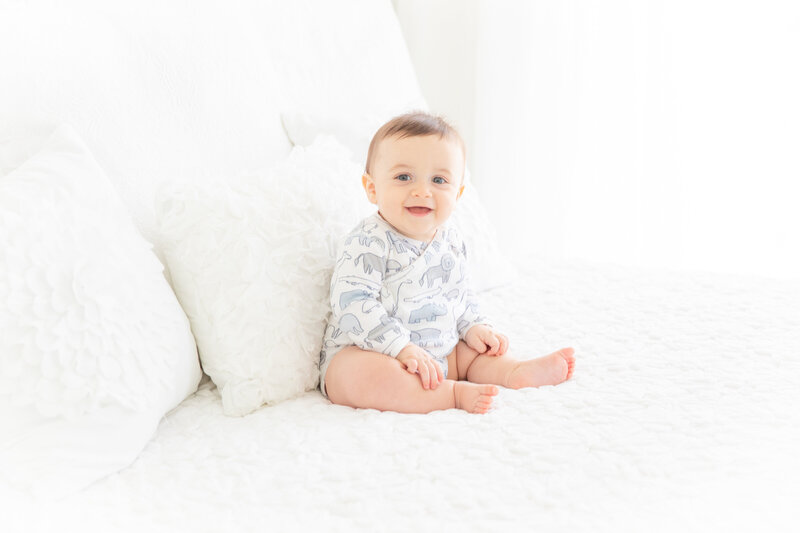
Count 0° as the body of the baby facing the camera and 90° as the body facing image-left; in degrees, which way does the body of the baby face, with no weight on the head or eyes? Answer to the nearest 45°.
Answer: approximately 315°

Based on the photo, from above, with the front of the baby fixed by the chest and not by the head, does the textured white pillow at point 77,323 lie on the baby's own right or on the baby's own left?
on the baby's own right

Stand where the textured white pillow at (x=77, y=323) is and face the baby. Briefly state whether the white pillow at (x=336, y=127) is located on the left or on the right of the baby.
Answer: left

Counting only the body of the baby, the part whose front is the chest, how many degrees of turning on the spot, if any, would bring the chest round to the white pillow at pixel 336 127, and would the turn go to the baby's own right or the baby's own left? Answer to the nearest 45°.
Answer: approximately 180°
